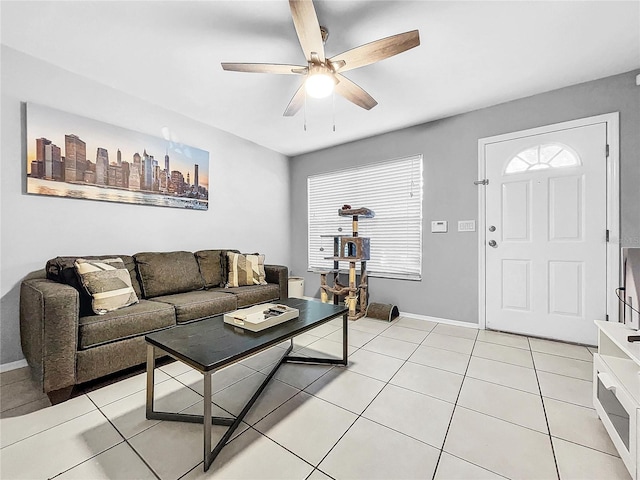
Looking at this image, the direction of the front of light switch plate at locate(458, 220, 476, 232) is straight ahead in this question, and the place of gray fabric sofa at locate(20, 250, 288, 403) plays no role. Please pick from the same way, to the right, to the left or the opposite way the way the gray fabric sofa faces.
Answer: to the left

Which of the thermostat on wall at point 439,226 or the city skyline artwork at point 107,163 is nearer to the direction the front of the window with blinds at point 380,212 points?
the city skyline artwork

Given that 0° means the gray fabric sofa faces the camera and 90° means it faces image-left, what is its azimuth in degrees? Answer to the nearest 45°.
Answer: approximately 315°

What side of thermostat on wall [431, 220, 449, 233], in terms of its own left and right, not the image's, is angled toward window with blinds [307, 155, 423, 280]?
right

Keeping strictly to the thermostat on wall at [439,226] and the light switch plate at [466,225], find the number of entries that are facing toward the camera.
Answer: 2

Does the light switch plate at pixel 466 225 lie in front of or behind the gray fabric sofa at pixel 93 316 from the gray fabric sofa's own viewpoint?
in front

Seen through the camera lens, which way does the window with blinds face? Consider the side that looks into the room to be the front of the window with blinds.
facing the viewer and to the left of the viewer

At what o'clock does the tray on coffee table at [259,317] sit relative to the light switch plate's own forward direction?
The tray on coffee table is roughly at 1 o'clock from the light switch plate.

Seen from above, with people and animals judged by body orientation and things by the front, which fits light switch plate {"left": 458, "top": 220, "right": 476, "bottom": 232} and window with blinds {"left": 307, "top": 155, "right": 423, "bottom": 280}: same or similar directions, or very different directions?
same or similar directions

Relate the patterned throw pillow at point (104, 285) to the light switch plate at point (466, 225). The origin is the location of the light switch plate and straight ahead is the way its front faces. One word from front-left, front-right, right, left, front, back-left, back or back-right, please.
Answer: front-right

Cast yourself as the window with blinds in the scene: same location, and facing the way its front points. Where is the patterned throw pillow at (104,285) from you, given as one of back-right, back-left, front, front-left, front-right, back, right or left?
front

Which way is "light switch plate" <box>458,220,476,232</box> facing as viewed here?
toward the camera

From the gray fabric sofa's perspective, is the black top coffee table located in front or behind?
in front

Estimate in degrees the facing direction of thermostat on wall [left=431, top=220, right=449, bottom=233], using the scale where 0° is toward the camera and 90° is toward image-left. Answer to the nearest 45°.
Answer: approximately 0°

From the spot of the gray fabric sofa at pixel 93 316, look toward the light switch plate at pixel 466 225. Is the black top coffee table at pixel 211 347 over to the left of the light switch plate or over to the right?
right

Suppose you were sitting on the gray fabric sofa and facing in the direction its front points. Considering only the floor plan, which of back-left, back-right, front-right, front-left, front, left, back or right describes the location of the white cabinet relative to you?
front

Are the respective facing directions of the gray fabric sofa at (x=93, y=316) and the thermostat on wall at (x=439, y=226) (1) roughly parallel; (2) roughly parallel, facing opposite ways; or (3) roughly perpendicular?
roughly perpendicular

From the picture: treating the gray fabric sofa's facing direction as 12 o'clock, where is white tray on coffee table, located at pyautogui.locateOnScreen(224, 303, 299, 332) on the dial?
The white tray on coffee table is roughly at 12 o'clock from the gray fabric sofa.
